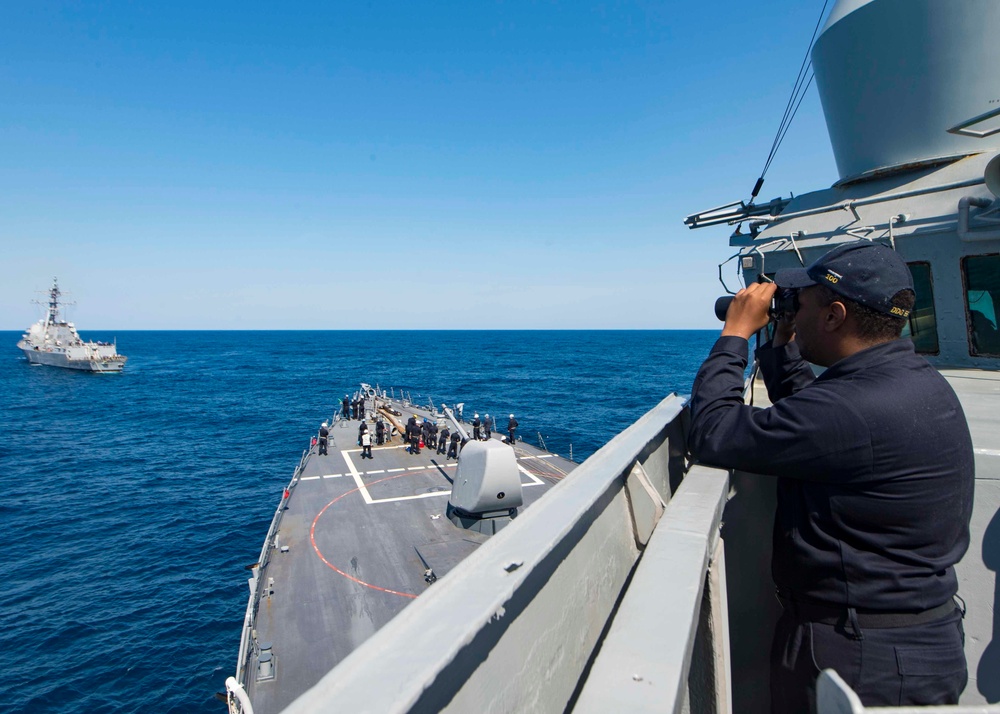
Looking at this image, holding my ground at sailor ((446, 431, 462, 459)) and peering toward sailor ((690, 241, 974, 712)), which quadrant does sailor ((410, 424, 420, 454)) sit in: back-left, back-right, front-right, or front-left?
back-right

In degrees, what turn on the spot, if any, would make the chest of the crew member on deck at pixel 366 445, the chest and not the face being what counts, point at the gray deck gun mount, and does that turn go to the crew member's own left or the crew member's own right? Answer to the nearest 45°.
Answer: approximately 180°

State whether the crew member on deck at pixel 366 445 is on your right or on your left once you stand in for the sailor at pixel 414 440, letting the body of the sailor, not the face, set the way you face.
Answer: on your left

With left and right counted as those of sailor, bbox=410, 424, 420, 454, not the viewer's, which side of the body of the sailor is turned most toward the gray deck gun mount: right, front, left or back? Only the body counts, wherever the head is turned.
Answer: back

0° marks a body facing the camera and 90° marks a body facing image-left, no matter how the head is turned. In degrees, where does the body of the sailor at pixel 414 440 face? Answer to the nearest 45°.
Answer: approximately 180°

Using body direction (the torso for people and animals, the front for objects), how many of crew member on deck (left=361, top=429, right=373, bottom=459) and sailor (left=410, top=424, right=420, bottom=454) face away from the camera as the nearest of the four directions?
2

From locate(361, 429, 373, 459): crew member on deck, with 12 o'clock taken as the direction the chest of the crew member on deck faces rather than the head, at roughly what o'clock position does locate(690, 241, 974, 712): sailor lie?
The sailor is roughly at 6 o'clock from the crew member on deck.

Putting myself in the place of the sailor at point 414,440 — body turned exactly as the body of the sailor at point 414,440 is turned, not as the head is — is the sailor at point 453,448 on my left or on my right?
on my right

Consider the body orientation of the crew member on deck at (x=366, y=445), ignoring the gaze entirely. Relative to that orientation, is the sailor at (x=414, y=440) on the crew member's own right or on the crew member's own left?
on the crew member's own right

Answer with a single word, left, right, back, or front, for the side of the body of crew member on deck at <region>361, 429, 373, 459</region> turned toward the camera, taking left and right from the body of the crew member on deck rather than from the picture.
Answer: back
